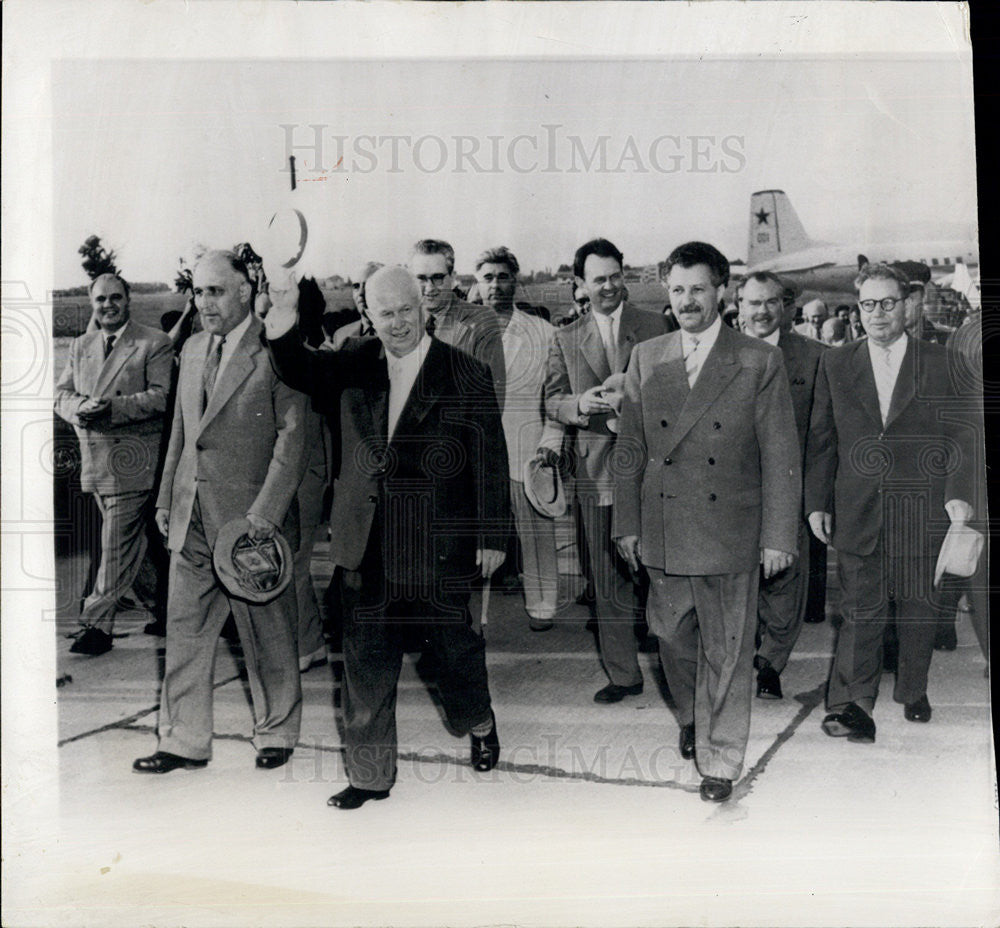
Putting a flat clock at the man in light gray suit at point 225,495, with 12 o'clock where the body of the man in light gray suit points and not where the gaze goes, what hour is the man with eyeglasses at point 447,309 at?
The man with eyeglasses is roughly at 8 o'clock from the man in light gray suit.

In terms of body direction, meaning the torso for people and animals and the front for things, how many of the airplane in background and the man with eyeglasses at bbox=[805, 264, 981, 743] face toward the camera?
1

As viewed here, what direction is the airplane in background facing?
to the viewer's right

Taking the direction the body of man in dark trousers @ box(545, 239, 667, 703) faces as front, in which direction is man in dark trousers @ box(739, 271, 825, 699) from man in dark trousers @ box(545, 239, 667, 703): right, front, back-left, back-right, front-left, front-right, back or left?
left

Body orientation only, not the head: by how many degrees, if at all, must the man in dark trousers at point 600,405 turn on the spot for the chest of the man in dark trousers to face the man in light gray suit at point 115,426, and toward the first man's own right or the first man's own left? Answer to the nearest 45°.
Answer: approximately 90° to the first man's own right

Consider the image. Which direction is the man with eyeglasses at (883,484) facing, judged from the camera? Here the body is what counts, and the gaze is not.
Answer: toward the camera

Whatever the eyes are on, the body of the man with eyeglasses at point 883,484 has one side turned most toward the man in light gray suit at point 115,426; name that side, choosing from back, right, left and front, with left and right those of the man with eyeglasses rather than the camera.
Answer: right

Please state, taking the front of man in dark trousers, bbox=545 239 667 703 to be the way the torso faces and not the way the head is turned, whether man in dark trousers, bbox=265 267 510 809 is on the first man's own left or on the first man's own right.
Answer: on the first man's own right

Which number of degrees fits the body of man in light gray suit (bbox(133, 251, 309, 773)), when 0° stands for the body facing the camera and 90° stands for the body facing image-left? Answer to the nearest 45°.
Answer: approximately 45°

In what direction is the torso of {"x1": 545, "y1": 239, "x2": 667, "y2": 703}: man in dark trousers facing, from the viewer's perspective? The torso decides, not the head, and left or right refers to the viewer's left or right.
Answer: facing the viewer

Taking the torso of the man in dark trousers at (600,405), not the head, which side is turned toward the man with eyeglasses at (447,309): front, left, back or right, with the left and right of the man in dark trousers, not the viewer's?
right
